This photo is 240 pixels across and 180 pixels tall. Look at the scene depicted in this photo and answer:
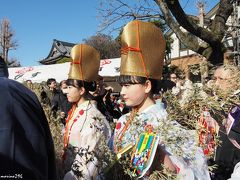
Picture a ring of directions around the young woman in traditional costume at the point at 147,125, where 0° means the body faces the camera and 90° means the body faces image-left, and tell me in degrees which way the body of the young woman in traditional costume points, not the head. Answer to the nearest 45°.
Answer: approximately 45°

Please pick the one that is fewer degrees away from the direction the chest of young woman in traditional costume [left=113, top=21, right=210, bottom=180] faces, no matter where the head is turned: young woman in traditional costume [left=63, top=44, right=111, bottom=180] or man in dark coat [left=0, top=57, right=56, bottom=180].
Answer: the man in dark coat

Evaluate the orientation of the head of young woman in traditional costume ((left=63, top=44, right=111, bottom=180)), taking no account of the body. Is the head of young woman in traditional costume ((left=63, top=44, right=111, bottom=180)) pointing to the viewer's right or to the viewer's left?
to the viewer's left

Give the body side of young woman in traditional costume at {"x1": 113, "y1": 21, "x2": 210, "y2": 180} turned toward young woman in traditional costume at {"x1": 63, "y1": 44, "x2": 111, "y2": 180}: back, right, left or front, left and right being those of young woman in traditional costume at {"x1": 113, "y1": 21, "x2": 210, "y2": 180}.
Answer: right
